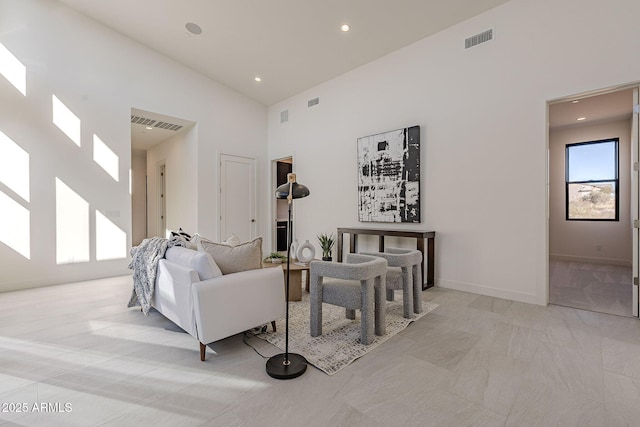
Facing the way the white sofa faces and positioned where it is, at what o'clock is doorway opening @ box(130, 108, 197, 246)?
The doorway opening is roughly at 10 o'clock from the white sofa.

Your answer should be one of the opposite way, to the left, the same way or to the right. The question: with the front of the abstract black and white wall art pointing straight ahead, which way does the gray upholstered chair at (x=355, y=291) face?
to the right

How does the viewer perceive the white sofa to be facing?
facing away from the viewer and to the right of the viewer

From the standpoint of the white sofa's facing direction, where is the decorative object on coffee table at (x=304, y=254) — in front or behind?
in front

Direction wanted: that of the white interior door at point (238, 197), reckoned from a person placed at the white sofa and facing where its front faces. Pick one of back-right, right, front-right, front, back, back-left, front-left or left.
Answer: front-left

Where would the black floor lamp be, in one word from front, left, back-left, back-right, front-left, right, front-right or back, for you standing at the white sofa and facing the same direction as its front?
right

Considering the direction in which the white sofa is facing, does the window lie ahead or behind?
ahead

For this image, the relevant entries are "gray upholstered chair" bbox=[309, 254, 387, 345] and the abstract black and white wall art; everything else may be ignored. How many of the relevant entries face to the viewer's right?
0

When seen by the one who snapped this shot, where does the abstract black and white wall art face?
facing the viewer and to the left of the viewer

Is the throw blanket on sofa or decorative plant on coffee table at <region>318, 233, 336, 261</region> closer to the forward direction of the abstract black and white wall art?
the throw blanket on sofa

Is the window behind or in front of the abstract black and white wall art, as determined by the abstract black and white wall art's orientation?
behind

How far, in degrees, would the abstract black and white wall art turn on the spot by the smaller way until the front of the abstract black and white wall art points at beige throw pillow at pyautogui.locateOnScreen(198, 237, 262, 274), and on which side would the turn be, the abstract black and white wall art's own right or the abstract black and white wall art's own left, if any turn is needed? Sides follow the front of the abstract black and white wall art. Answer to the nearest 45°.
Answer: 0° — it already faces it
